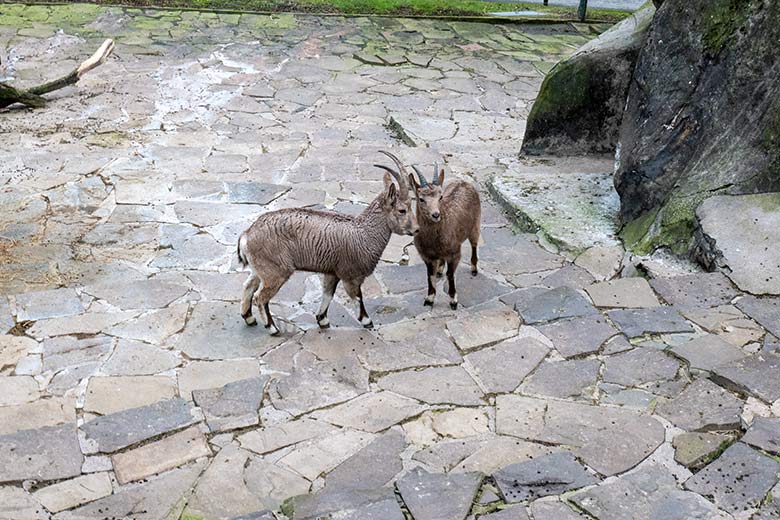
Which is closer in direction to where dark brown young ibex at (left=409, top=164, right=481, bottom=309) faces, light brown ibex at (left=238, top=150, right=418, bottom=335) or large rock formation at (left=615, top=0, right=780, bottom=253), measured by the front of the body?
the light brown ibex

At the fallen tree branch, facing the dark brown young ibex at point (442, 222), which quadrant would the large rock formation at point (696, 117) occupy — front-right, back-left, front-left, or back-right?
front-left

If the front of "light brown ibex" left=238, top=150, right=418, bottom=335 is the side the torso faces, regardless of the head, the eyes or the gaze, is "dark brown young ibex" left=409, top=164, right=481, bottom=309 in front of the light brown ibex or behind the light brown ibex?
in front

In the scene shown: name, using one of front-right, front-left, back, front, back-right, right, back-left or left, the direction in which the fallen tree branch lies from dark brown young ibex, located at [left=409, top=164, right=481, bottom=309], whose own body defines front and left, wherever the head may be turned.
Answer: right

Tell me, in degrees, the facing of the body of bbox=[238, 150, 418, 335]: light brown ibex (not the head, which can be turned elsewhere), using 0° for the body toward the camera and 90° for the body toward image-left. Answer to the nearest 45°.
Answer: approximately 270°

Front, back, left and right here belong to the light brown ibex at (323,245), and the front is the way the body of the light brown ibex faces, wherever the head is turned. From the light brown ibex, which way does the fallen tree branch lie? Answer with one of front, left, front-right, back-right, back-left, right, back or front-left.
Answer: back-left

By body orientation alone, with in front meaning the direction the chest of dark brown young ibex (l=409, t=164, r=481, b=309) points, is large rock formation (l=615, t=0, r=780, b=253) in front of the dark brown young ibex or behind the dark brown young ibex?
behind

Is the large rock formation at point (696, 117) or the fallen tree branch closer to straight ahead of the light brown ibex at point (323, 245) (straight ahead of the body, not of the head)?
the large rock formation

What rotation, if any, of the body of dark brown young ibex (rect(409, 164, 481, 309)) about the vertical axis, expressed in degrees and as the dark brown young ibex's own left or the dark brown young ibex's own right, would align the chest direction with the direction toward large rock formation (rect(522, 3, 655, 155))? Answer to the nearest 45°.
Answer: approximately 180°

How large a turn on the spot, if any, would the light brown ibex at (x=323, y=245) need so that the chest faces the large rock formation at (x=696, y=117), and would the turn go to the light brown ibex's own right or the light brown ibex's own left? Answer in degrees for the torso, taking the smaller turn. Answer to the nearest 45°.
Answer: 0° — it already faces it

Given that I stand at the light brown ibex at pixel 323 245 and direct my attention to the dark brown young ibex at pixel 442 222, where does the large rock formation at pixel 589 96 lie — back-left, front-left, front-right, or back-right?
front-left

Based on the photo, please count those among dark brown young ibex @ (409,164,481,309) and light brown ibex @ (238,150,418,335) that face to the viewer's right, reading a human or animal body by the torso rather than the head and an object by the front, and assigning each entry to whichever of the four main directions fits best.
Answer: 1

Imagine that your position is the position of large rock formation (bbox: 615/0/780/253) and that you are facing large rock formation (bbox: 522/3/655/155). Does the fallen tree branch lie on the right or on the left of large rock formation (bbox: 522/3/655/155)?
left
